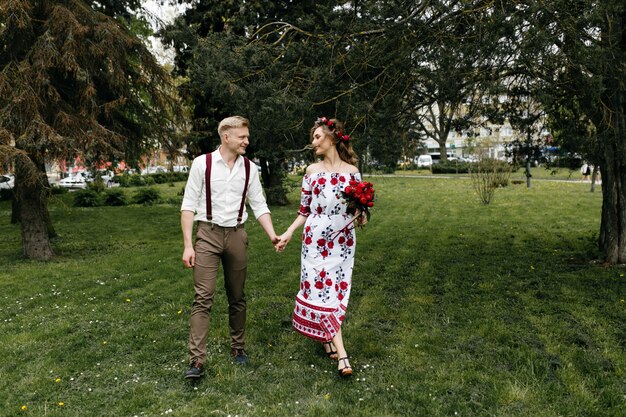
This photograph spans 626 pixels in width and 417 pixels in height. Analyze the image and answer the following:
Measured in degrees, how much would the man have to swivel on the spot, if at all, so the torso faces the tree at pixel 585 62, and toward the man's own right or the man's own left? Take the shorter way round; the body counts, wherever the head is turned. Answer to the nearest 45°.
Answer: approximately 90° to the man's own left

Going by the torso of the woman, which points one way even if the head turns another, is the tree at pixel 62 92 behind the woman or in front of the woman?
behind

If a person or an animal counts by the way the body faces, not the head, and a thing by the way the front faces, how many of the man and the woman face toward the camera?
2

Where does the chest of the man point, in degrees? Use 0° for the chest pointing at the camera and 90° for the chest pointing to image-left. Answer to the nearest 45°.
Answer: approximately 0°

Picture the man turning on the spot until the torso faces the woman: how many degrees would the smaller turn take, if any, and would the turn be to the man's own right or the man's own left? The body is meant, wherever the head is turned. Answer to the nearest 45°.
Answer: approximately 90° to the man's own left

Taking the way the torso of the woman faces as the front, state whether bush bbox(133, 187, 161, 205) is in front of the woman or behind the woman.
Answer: behind

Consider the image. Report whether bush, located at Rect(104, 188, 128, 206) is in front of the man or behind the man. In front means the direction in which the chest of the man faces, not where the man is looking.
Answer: behind

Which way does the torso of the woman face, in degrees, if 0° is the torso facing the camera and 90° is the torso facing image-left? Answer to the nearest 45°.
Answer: approximately 0°
